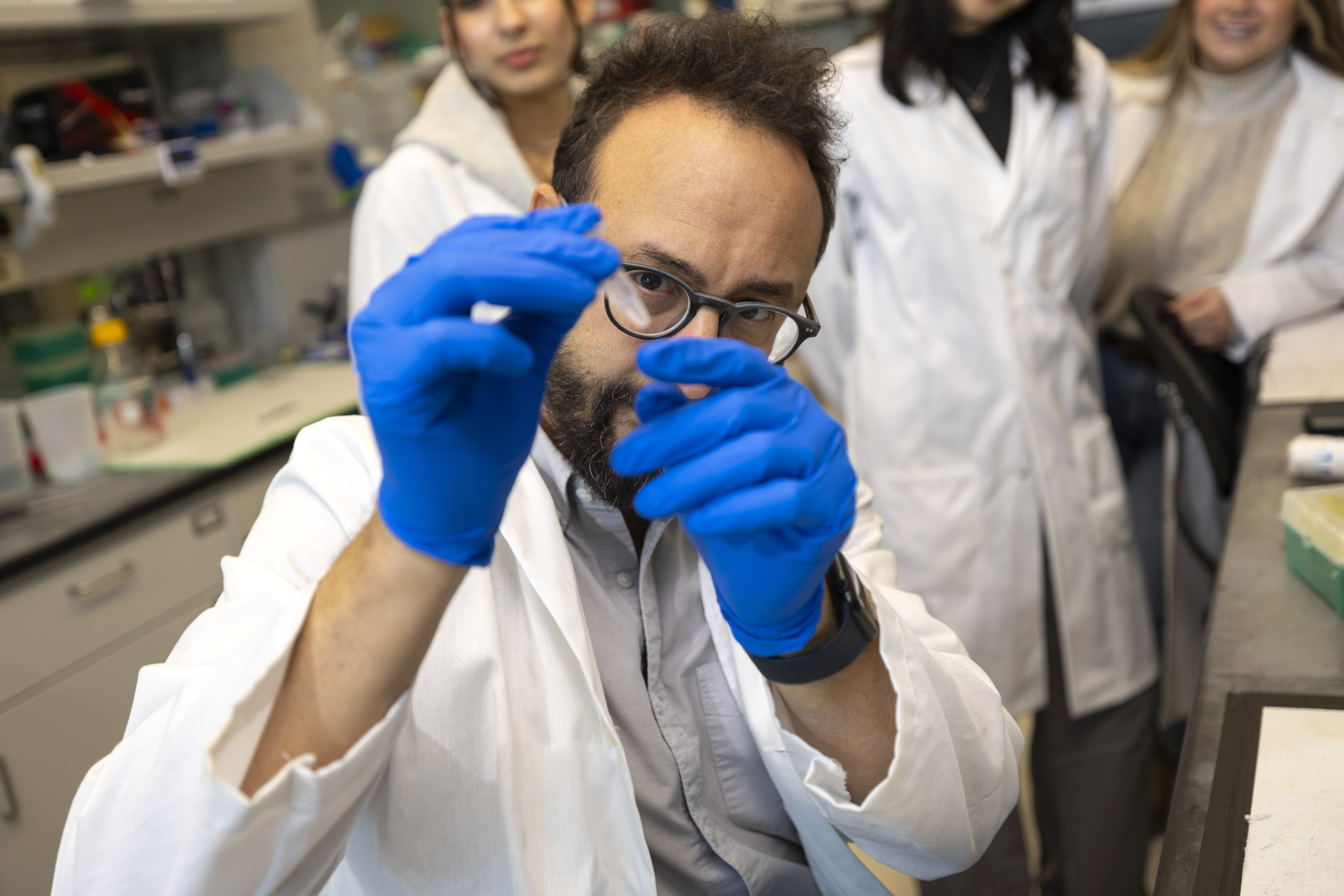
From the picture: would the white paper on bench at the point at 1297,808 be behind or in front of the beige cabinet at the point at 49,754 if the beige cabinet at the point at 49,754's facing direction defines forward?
in front

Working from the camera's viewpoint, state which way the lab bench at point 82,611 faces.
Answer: facing the viewer and to the right of the viewer

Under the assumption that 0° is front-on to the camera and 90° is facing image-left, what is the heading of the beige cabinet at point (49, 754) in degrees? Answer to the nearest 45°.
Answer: approximately 315°

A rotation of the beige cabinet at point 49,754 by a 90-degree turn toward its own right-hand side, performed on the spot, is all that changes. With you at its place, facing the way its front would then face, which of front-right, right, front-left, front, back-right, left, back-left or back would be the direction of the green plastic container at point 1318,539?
left

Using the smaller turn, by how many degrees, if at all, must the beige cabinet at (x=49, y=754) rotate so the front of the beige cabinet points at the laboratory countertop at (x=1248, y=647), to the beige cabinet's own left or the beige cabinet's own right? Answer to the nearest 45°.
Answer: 0° — it already faces it

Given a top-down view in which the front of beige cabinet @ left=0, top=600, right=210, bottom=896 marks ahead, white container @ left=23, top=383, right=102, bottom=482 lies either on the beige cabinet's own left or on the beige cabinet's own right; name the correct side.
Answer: on the beige cabinet's own left

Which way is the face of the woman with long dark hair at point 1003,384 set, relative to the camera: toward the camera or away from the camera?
toward the camera

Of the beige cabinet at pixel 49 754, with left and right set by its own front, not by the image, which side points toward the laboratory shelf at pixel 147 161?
left

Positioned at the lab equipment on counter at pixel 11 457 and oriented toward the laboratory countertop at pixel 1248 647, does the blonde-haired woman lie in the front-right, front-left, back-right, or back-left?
front-left

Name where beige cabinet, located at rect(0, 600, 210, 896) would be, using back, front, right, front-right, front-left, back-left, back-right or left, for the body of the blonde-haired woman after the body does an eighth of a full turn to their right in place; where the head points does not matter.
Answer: front-left

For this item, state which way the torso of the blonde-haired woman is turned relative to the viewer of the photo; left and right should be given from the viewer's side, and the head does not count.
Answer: facing the viewer and to the left of the viewer

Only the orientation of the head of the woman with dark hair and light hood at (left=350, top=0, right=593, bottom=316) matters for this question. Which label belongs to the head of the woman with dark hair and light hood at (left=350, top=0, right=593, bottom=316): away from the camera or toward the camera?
toward the camera

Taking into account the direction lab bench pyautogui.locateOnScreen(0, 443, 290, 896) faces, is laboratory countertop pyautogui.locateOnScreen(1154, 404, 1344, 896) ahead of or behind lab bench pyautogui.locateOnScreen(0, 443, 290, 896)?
ahead

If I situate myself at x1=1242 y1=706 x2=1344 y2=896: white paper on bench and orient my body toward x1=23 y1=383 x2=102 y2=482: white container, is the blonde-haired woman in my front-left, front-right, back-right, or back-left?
front-right
